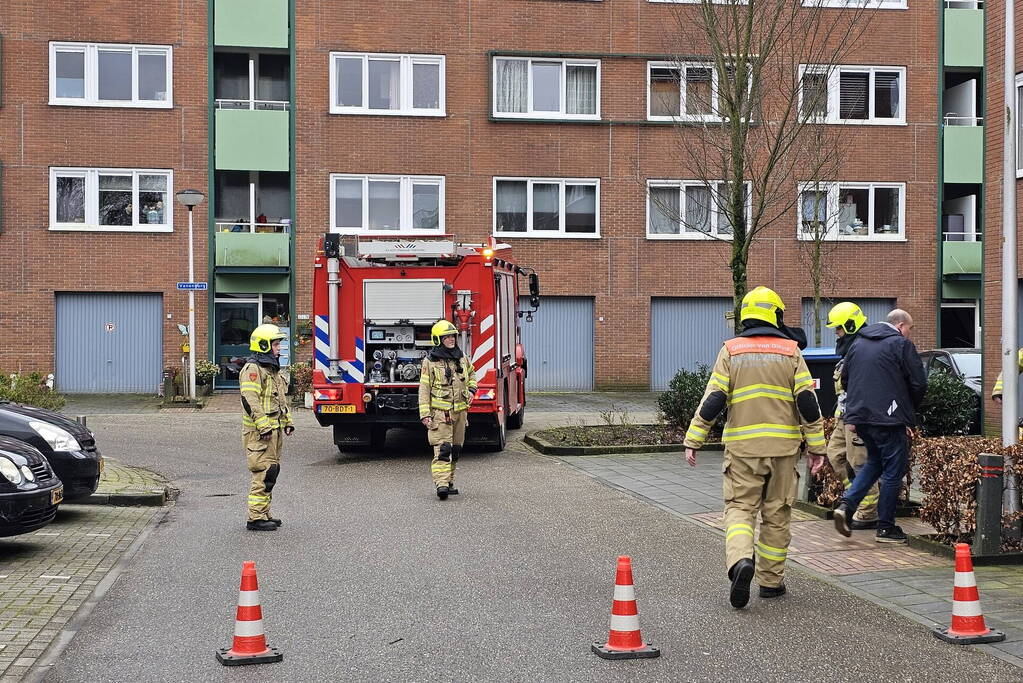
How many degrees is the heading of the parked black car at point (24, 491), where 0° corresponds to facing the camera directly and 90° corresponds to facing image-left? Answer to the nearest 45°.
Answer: approximately 315°

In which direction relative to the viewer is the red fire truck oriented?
away from the camera

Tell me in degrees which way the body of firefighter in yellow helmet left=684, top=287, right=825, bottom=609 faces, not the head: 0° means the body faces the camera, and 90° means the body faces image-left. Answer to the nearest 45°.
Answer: approximately 180°

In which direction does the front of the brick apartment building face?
toward the camera

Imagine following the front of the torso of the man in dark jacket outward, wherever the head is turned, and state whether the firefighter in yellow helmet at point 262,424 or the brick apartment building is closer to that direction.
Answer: the brick apartment building

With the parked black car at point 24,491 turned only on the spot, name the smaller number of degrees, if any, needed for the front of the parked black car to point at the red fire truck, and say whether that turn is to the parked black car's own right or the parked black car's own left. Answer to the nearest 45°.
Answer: approximately 90° to the parked black car's own left

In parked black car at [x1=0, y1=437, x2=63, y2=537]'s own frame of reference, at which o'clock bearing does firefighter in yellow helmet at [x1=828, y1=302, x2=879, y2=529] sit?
The firefighter in yellow helmet is roughly at 11 o'clock from the parked black car.

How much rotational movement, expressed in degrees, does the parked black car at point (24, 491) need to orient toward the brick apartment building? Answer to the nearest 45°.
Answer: approximately 90° to its left

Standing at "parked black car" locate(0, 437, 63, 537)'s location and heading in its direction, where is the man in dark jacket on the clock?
The man in dark jacket is roughly at 11 o'clock from the parked black car.

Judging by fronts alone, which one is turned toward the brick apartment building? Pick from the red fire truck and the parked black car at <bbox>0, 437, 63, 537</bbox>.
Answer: the red fire truck

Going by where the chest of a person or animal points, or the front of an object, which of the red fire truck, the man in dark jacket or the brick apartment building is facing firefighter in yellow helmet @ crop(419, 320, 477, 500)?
the brick apartment building

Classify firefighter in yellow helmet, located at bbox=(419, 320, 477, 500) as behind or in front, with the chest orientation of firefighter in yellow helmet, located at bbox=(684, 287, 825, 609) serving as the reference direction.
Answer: in front

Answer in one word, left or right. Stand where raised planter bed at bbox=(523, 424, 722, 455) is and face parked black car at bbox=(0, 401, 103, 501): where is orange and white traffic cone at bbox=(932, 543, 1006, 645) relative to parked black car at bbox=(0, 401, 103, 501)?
left

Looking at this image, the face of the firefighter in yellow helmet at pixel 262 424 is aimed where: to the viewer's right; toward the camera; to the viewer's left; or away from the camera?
to the viewer's right

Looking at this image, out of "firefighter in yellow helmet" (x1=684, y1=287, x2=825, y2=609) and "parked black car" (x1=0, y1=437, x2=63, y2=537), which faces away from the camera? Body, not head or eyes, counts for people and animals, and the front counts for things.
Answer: the firefighter in yellow helmet
